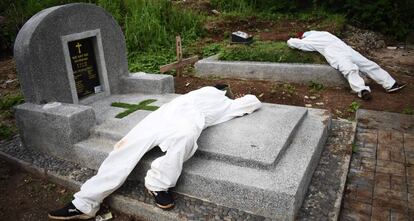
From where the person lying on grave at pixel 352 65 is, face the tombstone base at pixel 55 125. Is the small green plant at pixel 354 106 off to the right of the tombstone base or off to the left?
left

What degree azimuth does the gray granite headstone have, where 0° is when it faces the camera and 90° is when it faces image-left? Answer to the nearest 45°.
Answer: approximately 315°

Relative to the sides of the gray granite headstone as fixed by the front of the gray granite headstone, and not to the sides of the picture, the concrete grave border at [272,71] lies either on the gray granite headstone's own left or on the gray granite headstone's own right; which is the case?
on the gray granite headstone's own left

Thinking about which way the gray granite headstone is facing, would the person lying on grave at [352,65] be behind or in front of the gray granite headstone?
in front

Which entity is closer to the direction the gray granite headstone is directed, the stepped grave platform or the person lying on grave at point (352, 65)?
the stepped grave platform

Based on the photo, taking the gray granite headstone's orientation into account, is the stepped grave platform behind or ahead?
ahead
